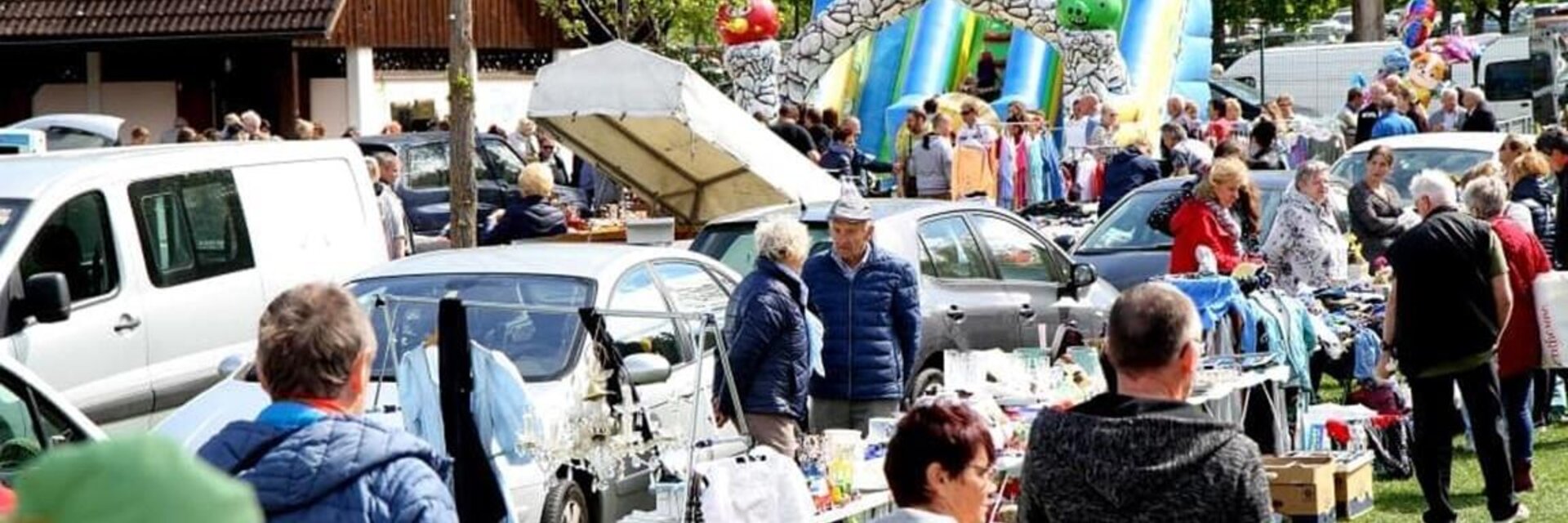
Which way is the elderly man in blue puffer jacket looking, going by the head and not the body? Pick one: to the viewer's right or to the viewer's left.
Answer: to the viewer's left

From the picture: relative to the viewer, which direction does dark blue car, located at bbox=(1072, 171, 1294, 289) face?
to the viewer's left

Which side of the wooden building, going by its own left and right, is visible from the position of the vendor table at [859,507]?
front

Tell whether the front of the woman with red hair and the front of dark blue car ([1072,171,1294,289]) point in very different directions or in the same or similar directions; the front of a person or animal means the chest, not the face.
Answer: very different directions

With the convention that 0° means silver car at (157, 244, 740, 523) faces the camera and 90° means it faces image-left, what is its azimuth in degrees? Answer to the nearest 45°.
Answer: approximately 45°

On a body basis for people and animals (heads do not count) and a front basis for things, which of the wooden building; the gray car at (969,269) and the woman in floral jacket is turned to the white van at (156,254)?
the wooden building

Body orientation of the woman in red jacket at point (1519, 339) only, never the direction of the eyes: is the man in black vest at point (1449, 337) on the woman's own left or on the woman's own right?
on the woman's own left

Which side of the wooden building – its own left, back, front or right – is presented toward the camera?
front

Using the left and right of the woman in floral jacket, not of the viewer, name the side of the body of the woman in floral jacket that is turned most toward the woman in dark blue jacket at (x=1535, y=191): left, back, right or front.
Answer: left

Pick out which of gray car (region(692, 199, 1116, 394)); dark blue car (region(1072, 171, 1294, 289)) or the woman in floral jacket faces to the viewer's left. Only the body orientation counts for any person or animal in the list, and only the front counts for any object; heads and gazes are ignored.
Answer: the dark blue car

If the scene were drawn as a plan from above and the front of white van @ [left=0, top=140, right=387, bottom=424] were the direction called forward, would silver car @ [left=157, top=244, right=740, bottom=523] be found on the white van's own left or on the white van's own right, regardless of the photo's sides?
on the white van's own left

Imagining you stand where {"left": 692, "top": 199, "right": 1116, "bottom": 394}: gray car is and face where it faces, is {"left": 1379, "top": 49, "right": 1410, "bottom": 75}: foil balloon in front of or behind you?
in front
